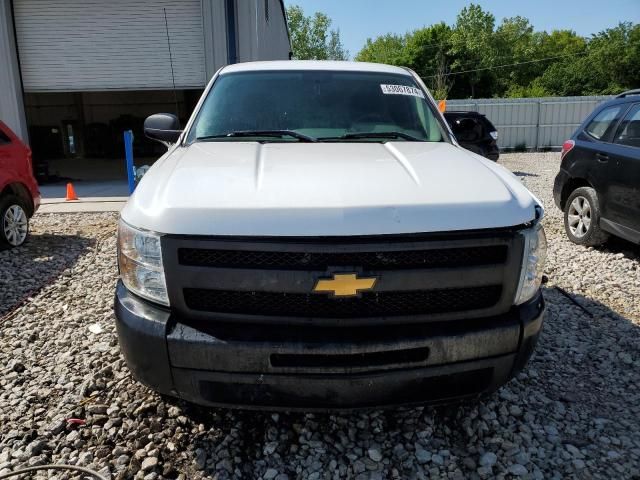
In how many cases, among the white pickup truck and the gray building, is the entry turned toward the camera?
2

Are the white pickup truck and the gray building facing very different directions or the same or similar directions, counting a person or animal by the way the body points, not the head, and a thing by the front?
same or similar directions

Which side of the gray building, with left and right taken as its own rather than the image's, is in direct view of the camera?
front

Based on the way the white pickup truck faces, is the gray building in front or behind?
behind

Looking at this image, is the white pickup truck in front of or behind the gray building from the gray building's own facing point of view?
in front

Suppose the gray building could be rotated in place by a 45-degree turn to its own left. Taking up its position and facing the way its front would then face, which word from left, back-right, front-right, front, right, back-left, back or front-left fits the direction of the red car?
front-right

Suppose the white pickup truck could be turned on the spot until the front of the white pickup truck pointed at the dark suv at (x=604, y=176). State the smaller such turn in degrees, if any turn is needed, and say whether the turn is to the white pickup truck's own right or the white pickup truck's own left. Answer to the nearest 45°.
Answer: approximately 135° to the white pickup truck's own left

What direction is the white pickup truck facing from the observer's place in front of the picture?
facing the viewer
